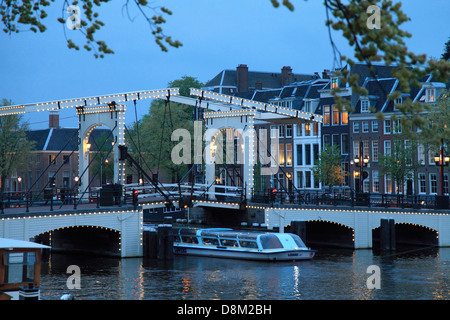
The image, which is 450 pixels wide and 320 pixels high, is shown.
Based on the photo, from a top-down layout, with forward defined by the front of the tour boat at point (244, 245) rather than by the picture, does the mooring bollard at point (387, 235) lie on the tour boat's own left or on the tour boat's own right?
on the tour boat's own left

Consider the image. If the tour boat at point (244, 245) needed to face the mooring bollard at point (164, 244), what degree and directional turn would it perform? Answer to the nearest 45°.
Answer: approximately 135° to its right

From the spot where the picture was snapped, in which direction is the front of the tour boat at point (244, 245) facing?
facing the viewer and to the right of the viewer

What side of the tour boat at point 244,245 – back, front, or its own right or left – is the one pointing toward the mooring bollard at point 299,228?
left

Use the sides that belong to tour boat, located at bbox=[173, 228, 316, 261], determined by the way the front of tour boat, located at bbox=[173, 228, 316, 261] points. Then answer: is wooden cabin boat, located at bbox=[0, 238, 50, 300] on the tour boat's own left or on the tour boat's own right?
on the tour boat's own right

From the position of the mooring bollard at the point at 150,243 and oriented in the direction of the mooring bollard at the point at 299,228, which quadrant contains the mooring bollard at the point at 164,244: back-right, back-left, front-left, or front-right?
front-right

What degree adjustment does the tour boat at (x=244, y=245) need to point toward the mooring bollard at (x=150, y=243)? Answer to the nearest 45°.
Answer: approximately 135° to its right
